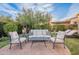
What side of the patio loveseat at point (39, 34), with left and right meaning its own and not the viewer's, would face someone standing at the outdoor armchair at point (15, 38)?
right

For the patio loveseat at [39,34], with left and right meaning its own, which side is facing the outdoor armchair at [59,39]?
left

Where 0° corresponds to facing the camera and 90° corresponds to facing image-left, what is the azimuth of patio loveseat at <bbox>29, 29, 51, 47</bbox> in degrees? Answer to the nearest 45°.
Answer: approximately 0°

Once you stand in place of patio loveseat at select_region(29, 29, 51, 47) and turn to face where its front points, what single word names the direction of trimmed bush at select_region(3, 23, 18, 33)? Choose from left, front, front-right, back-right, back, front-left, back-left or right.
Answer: right

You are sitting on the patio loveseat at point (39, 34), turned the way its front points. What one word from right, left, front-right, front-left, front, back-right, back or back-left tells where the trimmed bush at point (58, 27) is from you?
left
